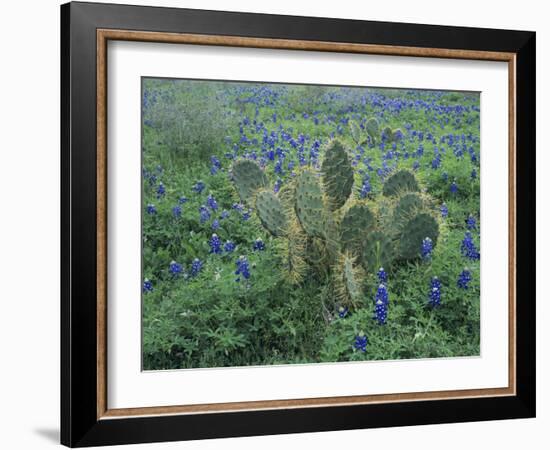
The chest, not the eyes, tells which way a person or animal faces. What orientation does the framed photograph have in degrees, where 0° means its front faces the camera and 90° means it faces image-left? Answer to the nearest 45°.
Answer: approximately 315°
